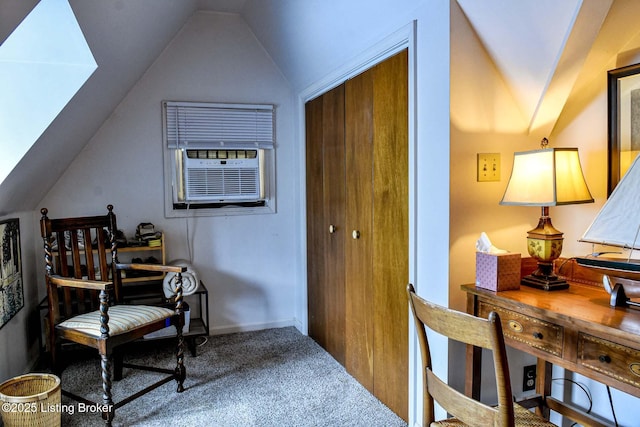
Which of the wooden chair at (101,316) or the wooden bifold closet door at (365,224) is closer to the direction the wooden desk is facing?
the wooden chair

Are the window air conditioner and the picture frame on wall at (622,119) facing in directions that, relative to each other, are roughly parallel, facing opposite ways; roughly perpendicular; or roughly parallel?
roughly perpendicular

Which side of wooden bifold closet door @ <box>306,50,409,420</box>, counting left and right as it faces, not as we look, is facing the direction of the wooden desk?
left

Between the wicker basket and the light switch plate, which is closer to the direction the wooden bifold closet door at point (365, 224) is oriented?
the wicker basket

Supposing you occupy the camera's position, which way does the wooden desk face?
facing the viewer and to the left of the viewer

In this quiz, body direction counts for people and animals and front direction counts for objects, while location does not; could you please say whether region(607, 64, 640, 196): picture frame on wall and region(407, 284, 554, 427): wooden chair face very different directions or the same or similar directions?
very different directions

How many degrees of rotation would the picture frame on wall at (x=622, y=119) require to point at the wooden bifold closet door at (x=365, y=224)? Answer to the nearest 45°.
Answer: approximately 45° to its right

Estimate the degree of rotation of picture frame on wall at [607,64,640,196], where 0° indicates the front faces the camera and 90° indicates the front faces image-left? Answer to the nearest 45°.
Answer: approximately 45°

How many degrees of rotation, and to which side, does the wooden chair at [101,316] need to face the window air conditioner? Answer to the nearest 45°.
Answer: approximately 90° to its left

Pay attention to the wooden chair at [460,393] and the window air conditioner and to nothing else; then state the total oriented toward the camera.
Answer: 1
